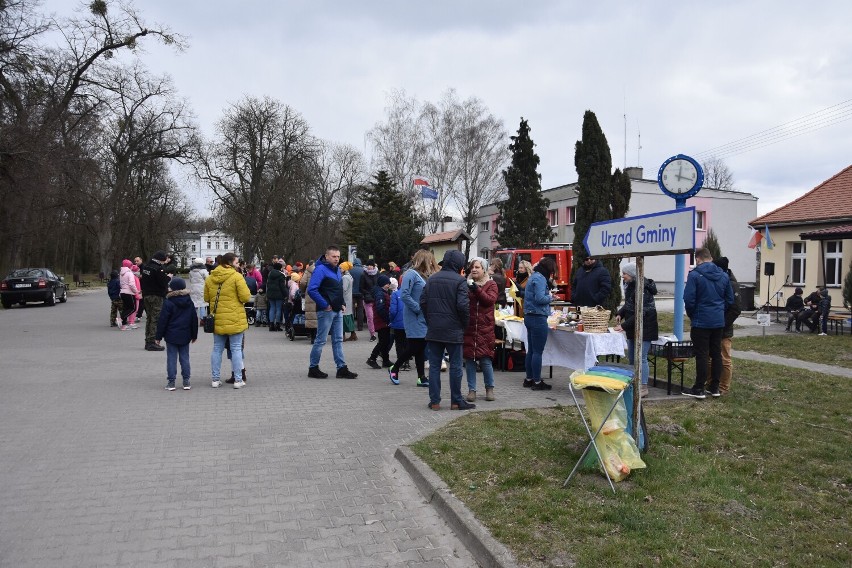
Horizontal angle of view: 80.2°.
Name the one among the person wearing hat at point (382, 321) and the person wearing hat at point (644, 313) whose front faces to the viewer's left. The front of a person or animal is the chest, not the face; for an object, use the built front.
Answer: the person wearing hat at point (644, 313)

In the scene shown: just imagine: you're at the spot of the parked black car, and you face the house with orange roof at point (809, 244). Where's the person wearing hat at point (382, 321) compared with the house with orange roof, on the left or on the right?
right

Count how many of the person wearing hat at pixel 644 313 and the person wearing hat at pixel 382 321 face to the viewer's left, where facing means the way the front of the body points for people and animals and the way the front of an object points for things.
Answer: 1

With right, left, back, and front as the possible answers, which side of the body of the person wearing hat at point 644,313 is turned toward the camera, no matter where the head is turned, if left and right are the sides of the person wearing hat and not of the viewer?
left

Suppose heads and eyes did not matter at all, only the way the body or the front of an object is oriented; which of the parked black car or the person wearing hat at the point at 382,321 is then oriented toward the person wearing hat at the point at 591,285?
the person wearing hat at the point at 382,321

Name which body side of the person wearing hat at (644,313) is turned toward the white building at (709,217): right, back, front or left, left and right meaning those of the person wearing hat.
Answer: right
